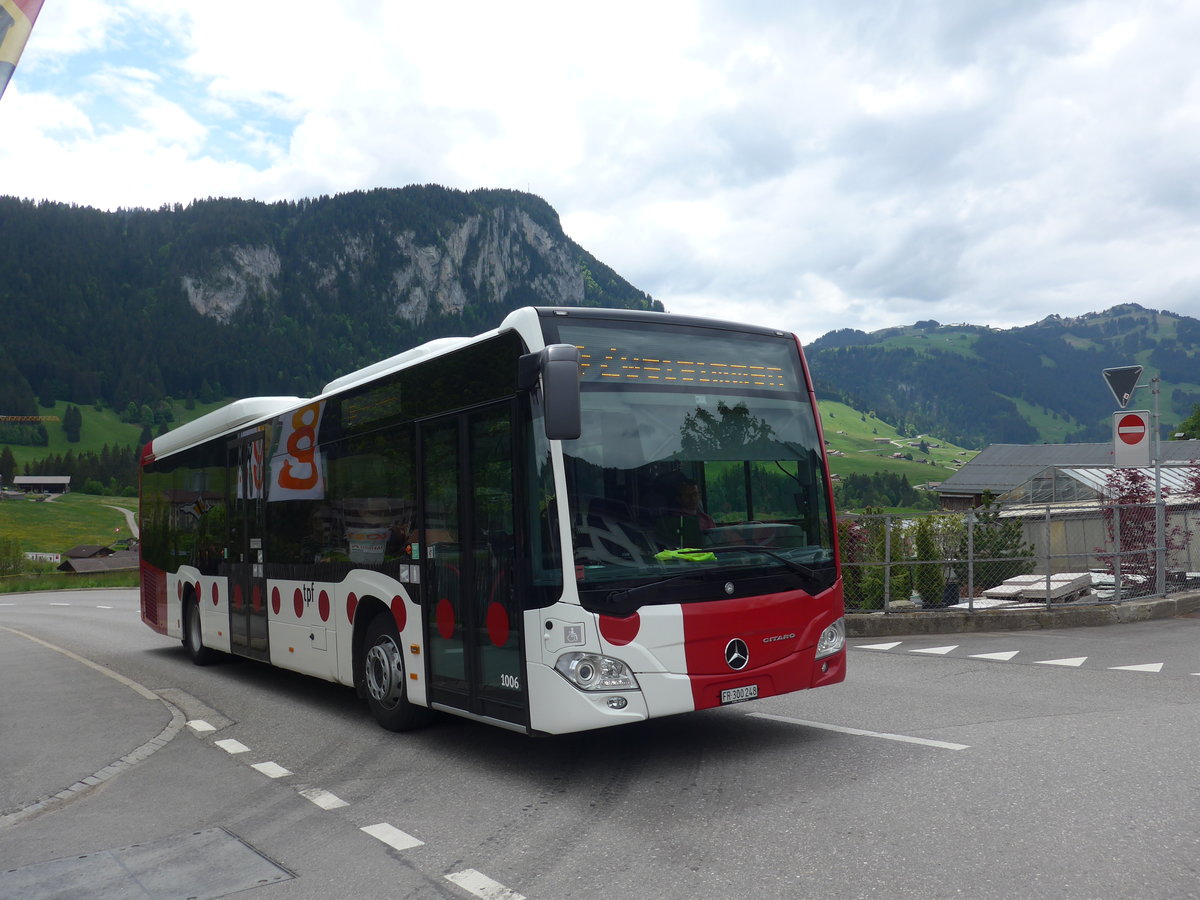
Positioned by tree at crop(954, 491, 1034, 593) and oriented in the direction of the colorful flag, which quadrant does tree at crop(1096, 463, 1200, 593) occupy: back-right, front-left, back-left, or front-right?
back-left

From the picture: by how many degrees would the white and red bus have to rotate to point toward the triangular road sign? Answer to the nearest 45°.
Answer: approximately 90° to its left

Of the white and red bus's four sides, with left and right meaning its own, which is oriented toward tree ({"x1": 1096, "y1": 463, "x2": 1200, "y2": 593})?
left

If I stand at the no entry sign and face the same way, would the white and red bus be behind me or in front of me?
in front

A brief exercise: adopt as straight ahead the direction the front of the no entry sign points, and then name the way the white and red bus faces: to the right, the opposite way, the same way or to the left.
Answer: to the left

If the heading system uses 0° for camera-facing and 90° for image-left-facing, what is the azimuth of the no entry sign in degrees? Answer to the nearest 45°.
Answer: approximately 0°

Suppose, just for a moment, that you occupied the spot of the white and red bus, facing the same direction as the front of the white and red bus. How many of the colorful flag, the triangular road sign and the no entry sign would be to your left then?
2

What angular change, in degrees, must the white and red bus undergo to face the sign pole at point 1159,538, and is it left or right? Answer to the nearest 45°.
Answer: approximately 90° to its left
